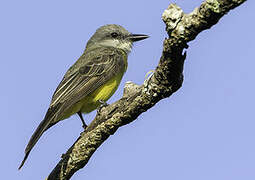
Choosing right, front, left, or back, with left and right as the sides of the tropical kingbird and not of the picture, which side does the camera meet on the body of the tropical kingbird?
right
